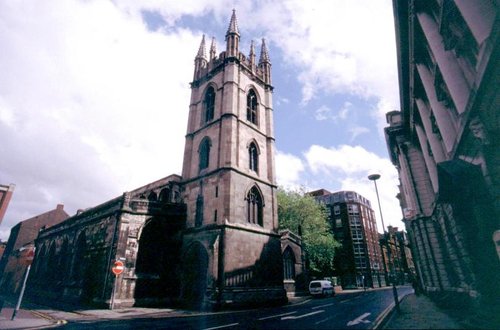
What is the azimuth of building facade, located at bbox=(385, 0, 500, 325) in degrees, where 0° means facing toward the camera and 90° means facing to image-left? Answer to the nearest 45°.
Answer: approximately 90°

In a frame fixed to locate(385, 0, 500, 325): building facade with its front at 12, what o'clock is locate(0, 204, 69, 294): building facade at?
locate(0, 204, 69, 294): building facade is roughly at 12 o'clock from locate(385, 0, 500, 325): building facade.

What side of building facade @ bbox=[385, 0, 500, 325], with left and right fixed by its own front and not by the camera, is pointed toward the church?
front

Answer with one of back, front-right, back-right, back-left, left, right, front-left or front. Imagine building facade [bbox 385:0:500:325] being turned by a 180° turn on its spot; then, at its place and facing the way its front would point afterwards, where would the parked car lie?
back-left

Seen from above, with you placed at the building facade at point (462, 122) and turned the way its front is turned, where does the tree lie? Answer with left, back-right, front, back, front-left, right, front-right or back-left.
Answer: front-right
